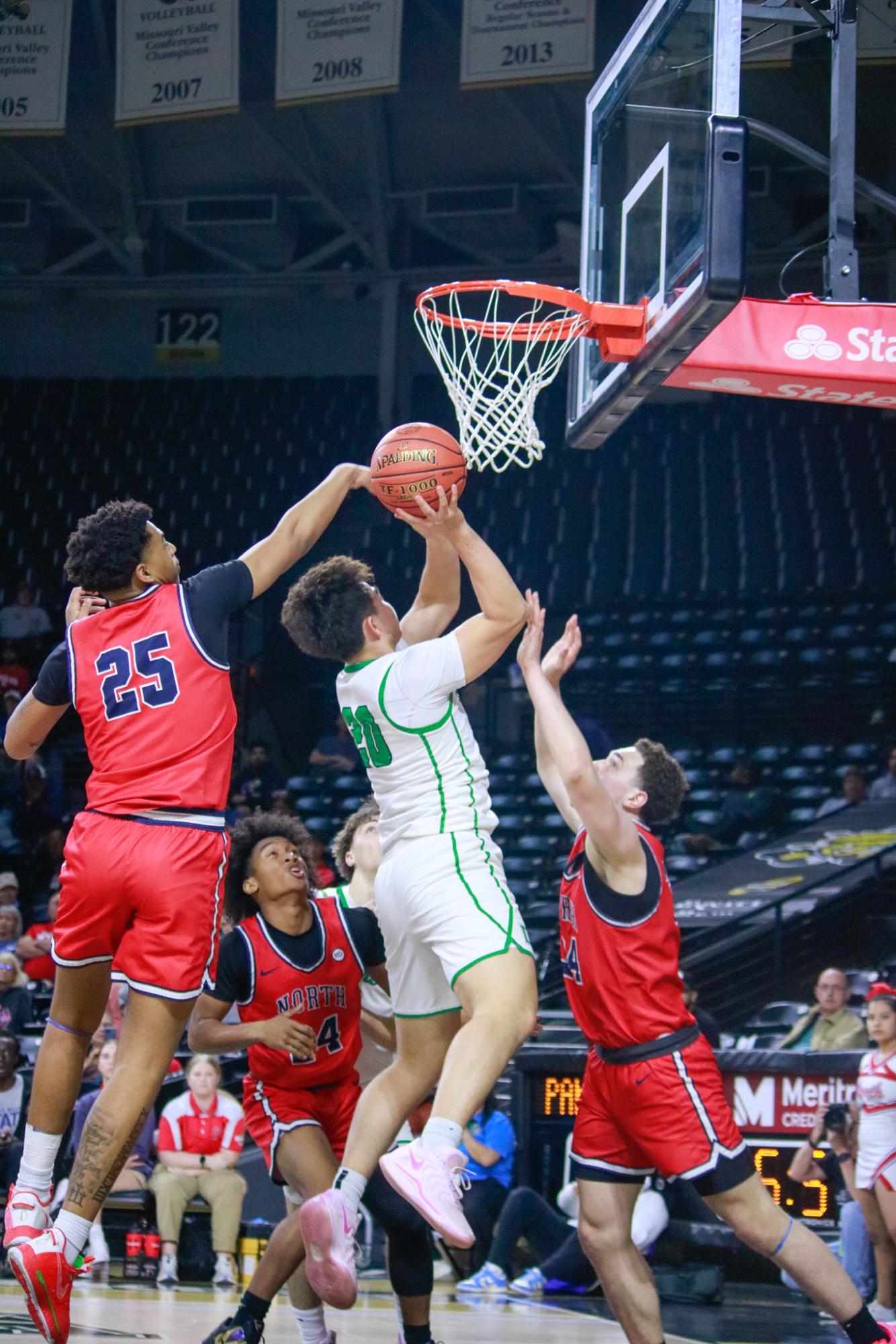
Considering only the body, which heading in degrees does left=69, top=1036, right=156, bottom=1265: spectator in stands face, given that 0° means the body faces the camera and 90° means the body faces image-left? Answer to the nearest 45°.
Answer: approximately 0°

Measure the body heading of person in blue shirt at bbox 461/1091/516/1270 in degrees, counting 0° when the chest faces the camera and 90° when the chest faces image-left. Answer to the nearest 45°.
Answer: approximately 45°

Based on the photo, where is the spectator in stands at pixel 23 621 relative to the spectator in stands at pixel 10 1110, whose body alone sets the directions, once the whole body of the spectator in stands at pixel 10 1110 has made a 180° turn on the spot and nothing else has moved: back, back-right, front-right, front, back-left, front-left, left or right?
front

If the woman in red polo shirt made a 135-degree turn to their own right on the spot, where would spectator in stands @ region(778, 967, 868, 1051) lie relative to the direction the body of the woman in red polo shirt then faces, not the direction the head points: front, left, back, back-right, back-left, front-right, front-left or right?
back-right

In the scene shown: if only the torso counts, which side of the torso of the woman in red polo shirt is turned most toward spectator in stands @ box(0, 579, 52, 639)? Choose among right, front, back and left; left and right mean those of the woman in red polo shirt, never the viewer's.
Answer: back

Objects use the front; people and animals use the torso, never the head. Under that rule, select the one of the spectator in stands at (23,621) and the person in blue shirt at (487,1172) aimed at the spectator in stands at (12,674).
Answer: the spectator in stands at (23,621)
